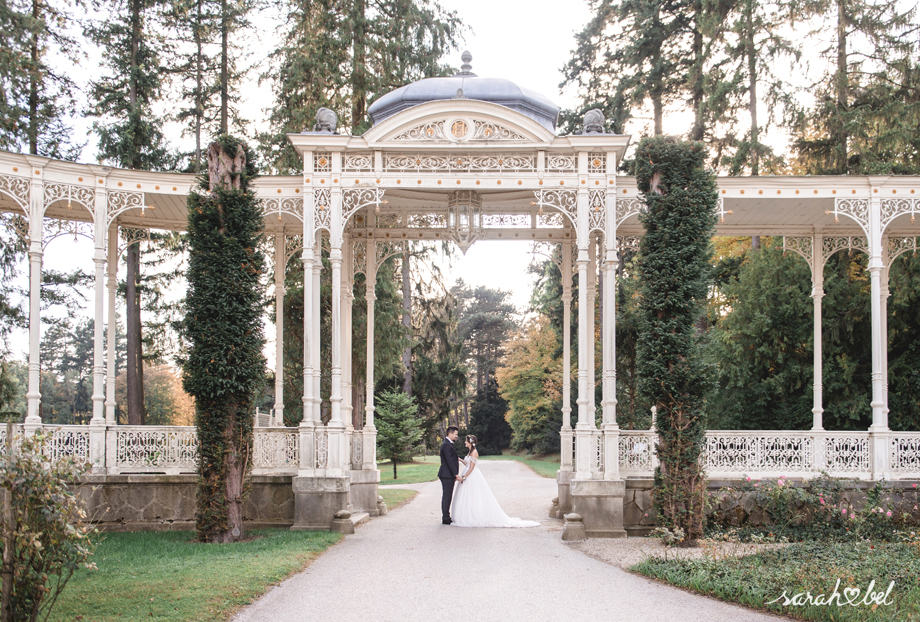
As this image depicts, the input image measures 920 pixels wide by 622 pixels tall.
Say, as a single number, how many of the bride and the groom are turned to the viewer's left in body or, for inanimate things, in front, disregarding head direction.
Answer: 1

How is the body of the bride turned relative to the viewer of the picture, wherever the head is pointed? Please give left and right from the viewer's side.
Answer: facing to the left of the viewer

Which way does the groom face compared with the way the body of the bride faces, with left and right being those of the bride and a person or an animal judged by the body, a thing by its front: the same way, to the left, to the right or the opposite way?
the opposite way

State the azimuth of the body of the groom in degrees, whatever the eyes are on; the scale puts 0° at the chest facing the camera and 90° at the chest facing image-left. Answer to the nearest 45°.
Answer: approximately 270°

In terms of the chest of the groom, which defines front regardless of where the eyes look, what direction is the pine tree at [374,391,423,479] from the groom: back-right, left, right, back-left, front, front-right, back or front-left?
left

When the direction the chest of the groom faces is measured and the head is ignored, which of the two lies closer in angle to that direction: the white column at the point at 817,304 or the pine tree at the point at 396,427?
the white column
